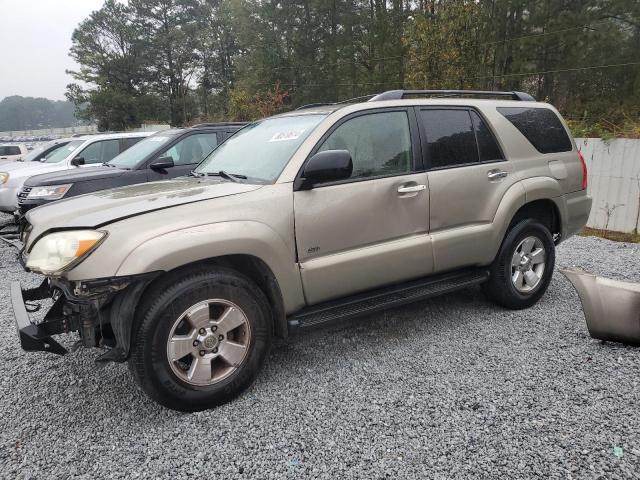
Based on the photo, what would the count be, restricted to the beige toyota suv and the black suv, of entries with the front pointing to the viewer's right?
0

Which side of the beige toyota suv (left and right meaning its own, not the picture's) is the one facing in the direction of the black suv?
right

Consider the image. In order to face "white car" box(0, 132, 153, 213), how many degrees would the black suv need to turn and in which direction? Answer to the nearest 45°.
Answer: approximately 135° to its right

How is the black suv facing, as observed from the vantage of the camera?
facing the viewer and to the left of the viewer

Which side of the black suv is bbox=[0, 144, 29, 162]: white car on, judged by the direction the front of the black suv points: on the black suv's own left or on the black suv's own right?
on the black suv's own right

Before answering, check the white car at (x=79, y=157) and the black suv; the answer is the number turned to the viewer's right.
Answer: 0

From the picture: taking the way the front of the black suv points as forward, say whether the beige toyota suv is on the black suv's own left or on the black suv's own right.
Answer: on the black suv's own left

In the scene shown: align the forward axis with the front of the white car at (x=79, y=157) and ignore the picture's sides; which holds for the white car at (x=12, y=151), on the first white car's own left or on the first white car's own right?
on the first white car's own right
